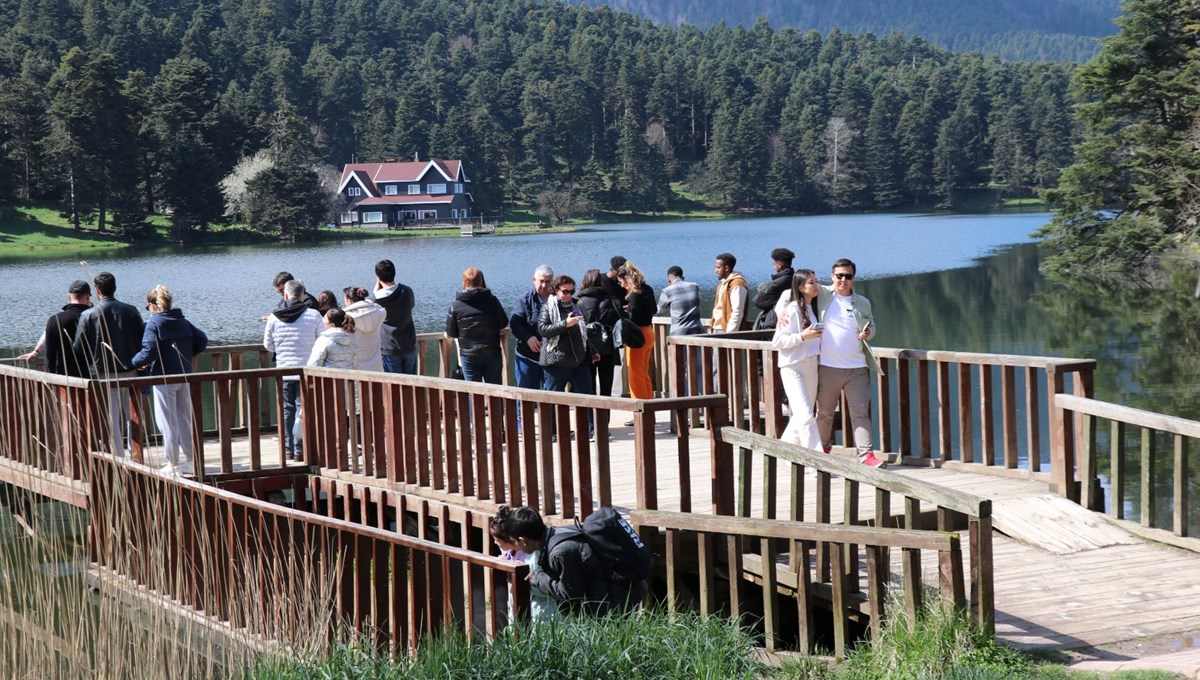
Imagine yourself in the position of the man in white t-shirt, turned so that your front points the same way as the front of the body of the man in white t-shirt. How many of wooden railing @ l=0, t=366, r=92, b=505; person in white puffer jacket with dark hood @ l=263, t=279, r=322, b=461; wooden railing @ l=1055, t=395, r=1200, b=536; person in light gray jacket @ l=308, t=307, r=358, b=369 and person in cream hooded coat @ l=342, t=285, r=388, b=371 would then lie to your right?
4

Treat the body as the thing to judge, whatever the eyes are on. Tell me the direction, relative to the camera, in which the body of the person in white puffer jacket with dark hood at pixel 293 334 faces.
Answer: away from the camera

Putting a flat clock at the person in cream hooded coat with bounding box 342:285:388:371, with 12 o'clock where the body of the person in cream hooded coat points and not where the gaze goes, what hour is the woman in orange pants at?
The woman in orange pants is roughly at 4 o'clock from the person in cream hooded coat.

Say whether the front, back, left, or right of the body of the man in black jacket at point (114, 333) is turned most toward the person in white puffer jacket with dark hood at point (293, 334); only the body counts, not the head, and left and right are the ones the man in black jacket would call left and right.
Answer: right

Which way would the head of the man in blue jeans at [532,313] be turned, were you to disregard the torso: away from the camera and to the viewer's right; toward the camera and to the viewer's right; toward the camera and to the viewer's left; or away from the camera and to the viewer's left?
toward the camera and to the viewer's right

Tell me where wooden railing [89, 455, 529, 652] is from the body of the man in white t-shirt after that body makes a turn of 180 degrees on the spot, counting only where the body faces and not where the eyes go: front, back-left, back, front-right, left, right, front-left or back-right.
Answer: back-left

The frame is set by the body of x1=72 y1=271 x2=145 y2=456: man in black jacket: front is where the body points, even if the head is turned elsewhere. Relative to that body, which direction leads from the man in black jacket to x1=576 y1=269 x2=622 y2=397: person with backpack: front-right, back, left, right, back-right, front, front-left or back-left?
right

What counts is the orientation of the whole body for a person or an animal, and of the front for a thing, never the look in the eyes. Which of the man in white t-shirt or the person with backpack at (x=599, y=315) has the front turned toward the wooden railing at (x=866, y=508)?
the man in white t-shirt

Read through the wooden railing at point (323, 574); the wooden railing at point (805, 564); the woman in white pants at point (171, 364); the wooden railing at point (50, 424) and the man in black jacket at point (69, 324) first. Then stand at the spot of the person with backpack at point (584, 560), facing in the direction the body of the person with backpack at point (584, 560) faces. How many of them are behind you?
1

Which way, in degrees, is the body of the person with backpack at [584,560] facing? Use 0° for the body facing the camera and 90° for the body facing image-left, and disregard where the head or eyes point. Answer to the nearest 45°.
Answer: approximately 90°

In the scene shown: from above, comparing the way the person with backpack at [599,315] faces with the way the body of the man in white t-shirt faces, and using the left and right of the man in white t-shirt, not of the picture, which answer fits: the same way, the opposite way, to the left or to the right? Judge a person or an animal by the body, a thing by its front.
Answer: the opposite way

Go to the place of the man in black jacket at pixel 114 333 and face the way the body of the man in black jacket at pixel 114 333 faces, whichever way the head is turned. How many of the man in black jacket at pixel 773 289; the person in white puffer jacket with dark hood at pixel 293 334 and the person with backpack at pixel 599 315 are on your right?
3
